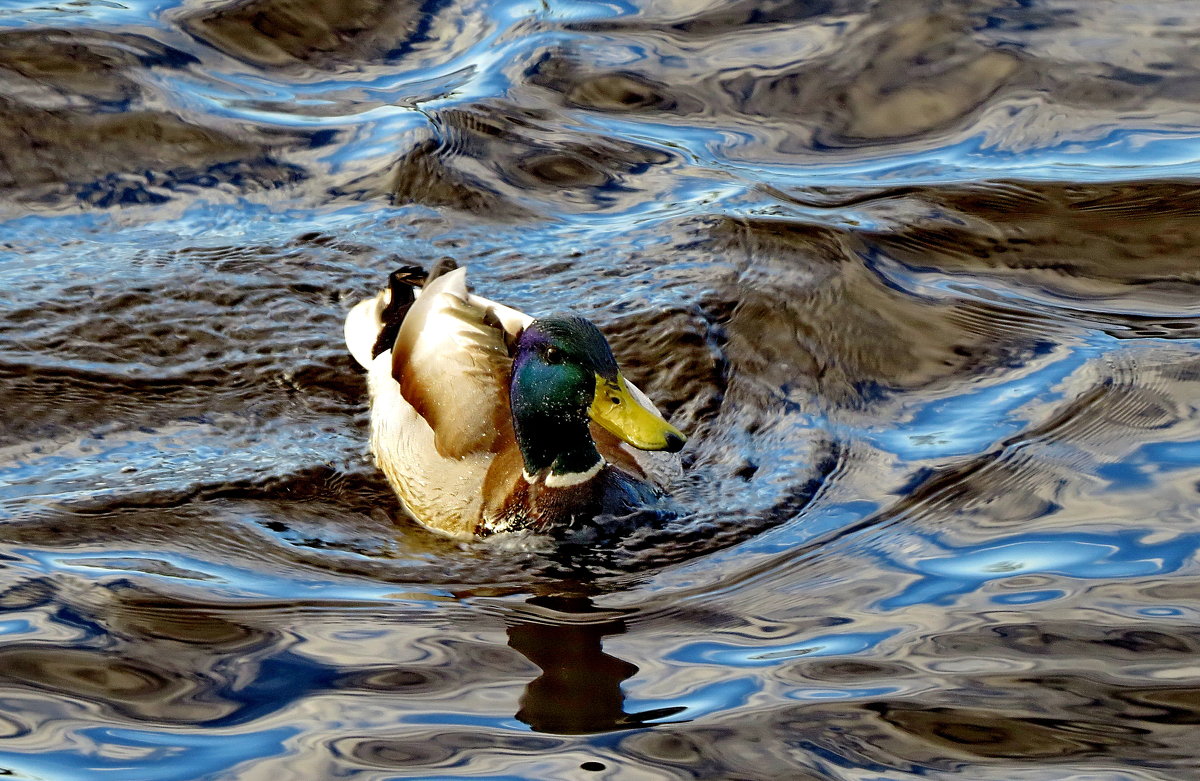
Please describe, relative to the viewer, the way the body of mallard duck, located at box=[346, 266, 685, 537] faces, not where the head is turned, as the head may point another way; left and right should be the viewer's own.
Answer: facing the viewer and to the right of the viewer
